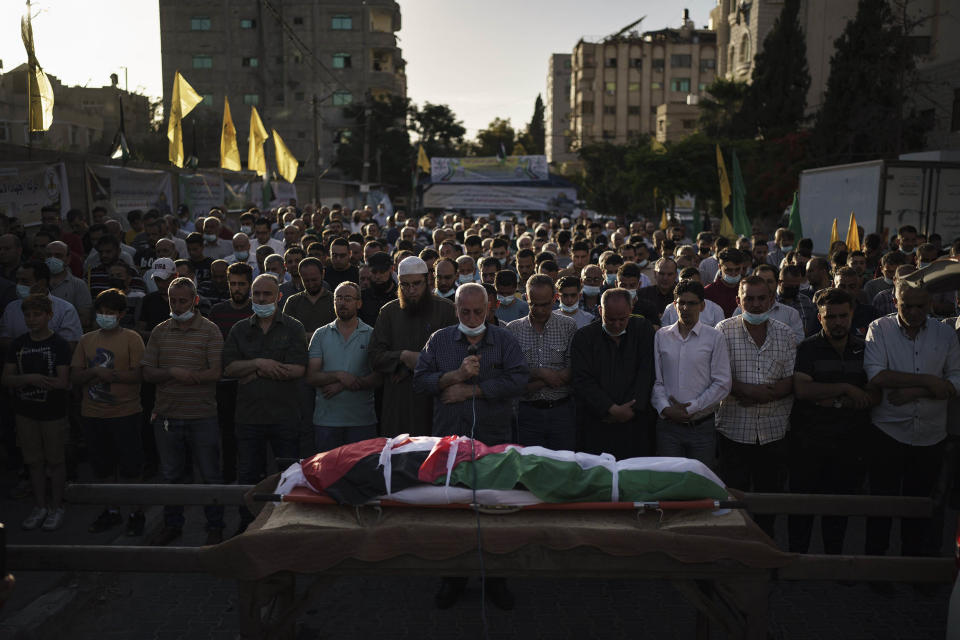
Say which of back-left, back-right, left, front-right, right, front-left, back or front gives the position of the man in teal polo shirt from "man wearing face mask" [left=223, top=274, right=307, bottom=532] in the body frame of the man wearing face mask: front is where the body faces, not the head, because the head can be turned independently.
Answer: left

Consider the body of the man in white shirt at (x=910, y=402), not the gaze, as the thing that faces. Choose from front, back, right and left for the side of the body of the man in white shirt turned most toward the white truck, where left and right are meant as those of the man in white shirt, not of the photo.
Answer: back

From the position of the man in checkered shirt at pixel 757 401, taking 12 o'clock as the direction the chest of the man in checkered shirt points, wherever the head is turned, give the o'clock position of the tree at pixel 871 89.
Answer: The tree is roughly at 6 o'clock from the man in checkered shirt.

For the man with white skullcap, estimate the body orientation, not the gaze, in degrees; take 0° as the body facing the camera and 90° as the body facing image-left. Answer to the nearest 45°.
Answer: approximately 0°

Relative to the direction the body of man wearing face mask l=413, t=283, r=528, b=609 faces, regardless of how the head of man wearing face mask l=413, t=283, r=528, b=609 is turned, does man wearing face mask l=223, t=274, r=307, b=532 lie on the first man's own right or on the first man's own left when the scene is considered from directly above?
on the first man's own right

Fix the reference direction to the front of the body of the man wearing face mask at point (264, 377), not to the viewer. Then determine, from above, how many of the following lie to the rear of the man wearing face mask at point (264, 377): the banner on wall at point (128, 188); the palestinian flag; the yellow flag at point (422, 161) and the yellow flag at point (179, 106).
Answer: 3

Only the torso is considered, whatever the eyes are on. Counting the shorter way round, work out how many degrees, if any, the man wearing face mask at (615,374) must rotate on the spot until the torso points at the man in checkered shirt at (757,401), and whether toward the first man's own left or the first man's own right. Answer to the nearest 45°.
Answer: approximately 90° to the first man's own left

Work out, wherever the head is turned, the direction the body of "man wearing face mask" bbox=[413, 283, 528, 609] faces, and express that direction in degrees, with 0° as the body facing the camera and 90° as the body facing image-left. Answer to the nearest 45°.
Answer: approximately 0°
